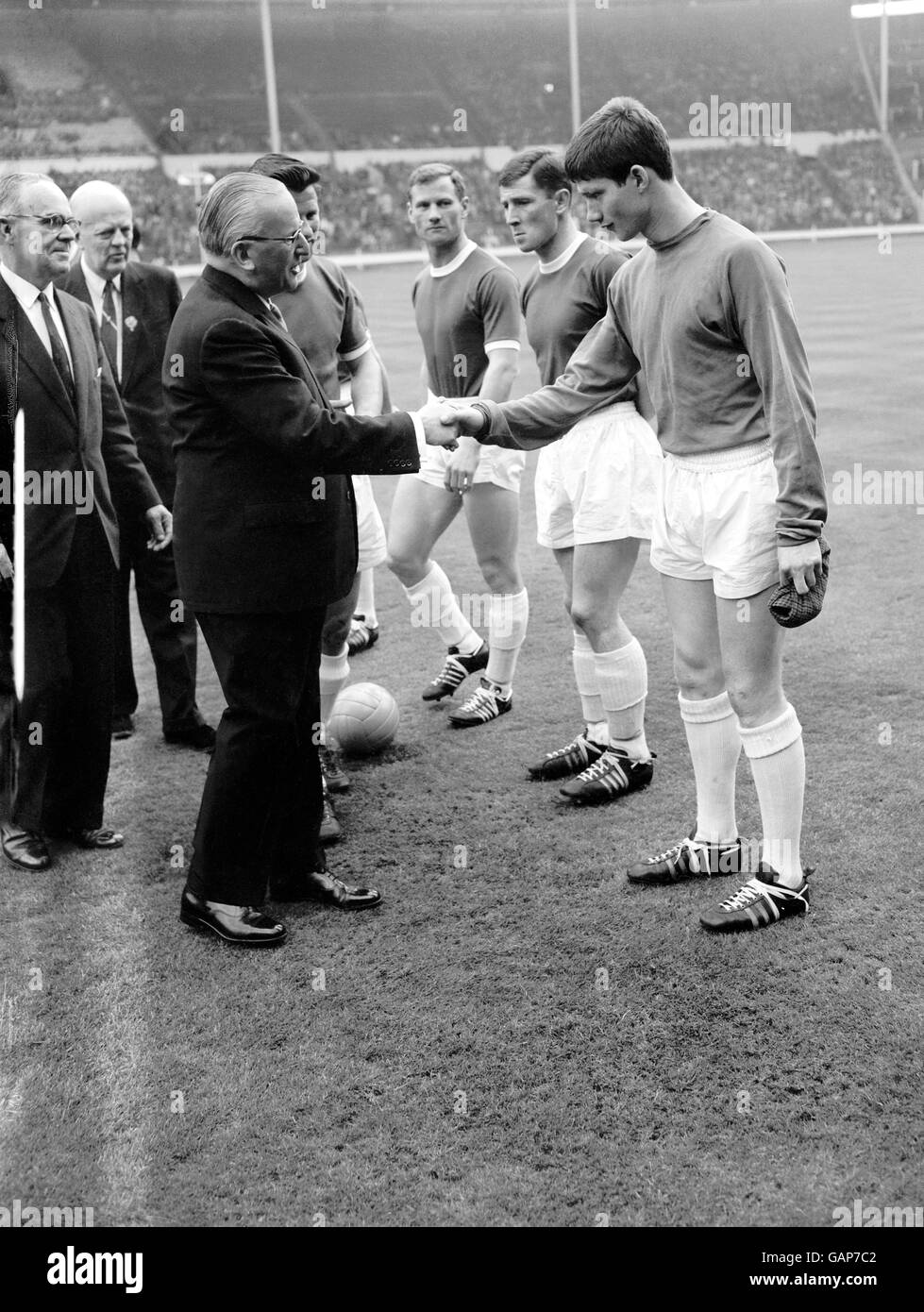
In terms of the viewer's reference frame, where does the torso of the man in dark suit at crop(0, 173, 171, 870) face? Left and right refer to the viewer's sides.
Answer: facing the viewer and to the right of the viewer

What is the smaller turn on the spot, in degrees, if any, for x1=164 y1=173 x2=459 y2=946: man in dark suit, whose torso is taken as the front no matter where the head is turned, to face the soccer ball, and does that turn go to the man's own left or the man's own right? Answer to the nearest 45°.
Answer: approximately 90° to the man's own left

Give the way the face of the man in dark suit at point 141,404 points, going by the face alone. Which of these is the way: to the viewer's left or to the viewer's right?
to the viewer's right

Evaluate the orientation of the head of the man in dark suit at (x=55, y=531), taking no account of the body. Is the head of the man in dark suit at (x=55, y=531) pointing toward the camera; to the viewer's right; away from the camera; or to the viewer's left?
to the viewer's right

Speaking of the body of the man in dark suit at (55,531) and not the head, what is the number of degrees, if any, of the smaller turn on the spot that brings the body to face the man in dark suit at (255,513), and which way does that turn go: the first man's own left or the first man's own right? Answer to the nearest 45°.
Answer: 0° — they already face them

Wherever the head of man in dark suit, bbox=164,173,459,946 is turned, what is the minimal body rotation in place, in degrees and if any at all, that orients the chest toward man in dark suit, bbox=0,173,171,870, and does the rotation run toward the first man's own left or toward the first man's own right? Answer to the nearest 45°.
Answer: approximately 135° to the first man's own left

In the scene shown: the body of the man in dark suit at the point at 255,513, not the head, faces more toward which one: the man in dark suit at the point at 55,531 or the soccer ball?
the soccer ball

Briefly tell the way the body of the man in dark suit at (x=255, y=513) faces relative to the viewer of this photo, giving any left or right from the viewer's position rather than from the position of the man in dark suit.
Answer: facing to the right of the viewer

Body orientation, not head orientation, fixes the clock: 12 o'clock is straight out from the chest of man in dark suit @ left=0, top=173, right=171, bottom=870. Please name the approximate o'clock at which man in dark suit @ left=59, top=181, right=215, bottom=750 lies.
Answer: man in dark suit @ left=59, top=181, right=215, bottom=750 is roughly at 8 o'clock from man in dark suit @ left=0, top=173, right=171, bottom=870.

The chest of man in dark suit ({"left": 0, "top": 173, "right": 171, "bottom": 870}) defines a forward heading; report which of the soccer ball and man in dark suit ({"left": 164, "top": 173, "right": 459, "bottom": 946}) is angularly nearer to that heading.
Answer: the man in dark suit

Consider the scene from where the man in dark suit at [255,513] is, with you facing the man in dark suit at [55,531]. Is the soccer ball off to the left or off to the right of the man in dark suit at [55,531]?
right

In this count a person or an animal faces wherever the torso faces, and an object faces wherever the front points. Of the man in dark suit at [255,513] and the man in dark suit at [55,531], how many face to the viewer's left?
0

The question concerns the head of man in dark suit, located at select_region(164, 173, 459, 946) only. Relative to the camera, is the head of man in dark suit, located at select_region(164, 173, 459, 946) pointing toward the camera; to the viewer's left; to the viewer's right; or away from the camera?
to the viewer's right

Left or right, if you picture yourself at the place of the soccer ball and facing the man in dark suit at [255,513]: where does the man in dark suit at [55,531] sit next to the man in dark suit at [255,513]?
right

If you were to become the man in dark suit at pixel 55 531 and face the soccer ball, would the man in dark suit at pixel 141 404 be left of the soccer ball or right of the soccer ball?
left

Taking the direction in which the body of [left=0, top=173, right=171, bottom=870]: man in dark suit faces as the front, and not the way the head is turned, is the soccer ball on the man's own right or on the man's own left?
on the man's own left
